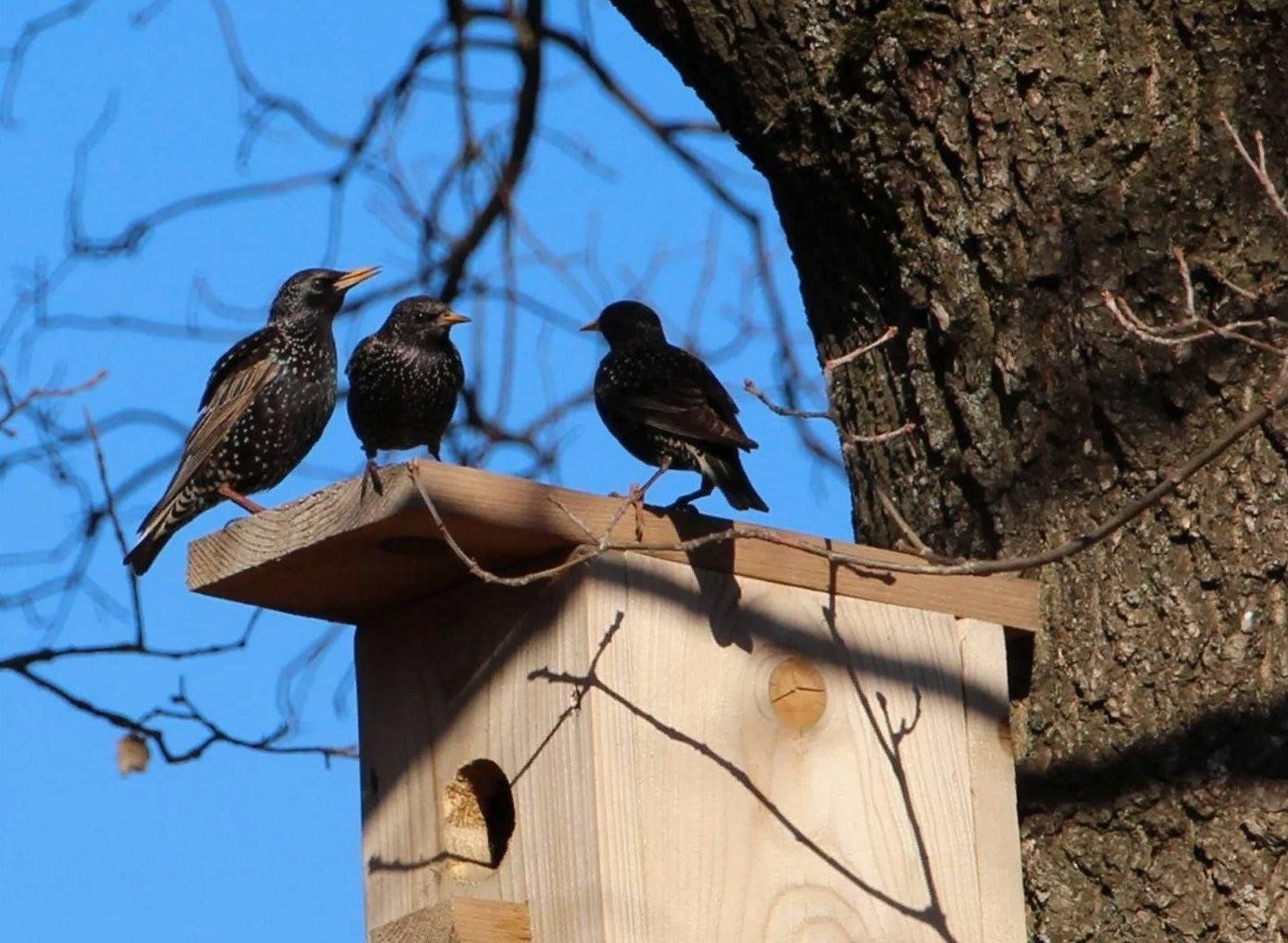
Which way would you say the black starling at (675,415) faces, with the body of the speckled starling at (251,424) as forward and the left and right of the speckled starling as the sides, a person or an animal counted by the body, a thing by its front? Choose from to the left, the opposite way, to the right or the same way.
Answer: the opposite way

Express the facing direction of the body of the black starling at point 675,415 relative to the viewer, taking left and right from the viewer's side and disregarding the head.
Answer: facing to the left of the viewer

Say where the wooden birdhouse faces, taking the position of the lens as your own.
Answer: facing the viewer and to the left of the viewer

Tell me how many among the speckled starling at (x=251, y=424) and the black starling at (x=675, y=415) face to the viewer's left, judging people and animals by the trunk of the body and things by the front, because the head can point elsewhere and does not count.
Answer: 1

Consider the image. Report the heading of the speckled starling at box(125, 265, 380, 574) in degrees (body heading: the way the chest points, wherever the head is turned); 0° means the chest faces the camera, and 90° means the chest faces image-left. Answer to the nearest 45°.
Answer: approximately 270°

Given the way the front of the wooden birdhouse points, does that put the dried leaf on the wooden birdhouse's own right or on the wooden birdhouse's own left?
on the wooden birdhouse's own right

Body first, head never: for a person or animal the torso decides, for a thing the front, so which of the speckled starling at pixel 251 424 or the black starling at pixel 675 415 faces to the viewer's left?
the black starling
